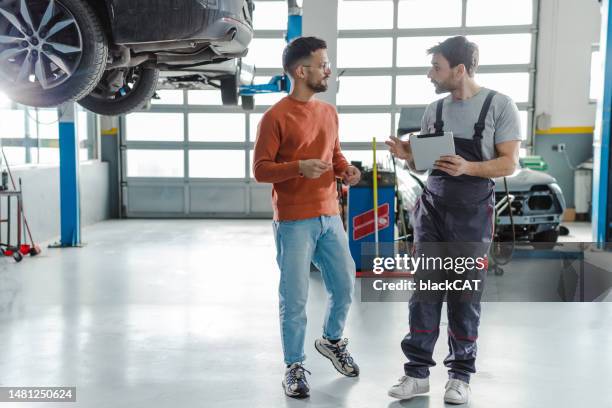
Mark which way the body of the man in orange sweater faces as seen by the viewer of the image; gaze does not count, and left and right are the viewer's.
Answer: facing the viewer and to the right of the viewer

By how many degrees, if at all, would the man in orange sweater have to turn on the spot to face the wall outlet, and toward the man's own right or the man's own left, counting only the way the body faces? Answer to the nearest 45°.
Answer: approximately 90° to the man's own left

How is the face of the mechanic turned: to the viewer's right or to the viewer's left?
to the viewer's left

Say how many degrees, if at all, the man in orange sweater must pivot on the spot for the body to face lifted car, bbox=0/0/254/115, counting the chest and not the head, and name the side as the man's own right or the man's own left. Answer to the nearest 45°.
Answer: approximately 180°

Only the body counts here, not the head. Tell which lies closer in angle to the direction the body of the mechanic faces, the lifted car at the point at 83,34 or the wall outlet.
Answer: the lifted car

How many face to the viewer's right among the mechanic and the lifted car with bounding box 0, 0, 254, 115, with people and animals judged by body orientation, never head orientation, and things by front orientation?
0

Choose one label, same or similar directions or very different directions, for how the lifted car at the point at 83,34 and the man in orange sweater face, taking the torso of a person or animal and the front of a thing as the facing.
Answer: very different directions

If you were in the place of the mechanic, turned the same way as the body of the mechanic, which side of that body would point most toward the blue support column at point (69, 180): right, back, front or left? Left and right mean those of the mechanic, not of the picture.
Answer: right

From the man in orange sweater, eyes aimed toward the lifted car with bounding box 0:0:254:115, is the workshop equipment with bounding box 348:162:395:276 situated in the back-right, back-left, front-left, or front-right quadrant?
front-right

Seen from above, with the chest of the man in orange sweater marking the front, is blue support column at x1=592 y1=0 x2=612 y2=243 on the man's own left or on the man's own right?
on the man's own left

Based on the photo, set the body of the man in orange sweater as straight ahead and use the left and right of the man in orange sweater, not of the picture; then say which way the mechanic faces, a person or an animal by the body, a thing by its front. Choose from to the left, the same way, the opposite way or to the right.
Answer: to the right

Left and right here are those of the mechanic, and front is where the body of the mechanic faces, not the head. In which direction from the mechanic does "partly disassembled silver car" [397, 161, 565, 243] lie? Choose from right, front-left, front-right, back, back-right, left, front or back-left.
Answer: back-right

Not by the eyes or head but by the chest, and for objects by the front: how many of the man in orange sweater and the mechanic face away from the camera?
0

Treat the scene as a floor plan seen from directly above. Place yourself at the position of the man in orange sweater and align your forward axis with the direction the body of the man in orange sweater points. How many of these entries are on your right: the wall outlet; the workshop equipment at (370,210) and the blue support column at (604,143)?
0

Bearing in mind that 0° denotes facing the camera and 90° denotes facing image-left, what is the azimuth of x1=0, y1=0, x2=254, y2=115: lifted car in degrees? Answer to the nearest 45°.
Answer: approximately 135°

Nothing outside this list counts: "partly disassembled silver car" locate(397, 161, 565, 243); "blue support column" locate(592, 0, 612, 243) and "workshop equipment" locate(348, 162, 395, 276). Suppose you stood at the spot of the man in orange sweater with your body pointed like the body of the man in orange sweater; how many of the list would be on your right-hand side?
0

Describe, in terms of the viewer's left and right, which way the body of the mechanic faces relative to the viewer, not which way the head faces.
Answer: facing the viewer and to the left of the viewer
